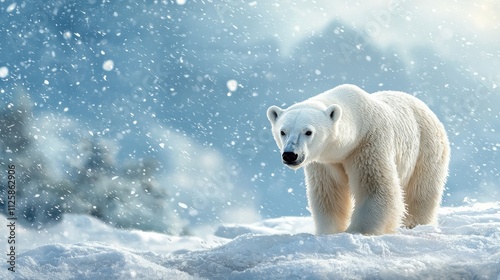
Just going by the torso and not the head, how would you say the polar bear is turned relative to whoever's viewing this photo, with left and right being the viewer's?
facing the viewer and to the left of the viewer
